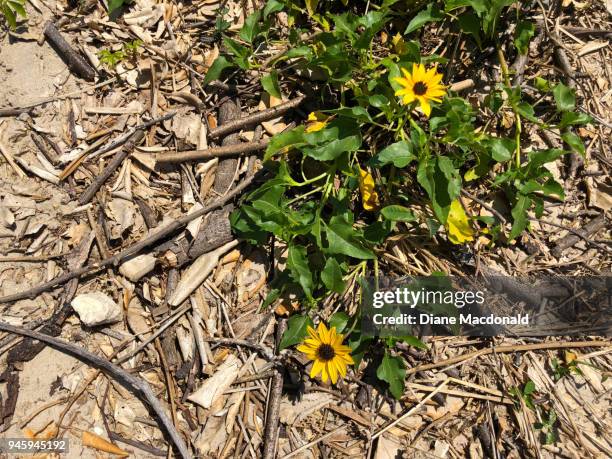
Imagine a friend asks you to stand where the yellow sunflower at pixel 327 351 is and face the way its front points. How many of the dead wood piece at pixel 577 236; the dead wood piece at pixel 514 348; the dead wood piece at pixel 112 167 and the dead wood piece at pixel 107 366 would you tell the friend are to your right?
2

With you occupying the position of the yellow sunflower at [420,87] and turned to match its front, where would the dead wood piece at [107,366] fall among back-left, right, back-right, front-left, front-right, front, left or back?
right

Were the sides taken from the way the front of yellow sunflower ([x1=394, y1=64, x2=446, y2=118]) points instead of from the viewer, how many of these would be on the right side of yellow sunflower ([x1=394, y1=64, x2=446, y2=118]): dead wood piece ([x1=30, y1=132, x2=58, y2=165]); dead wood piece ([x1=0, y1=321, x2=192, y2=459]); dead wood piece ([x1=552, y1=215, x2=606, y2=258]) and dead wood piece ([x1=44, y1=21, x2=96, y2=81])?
3

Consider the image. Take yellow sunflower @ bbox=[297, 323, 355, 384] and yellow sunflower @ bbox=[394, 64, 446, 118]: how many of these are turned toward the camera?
2

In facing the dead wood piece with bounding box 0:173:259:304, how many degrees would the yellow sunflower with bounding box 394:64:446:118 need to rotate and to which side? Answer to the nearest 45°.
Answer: approximately 90° to its right

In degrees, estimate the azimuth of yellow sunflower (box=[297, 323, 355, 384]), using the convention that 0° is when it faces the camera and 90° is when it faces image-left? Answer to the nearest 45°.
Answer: approximately 0°

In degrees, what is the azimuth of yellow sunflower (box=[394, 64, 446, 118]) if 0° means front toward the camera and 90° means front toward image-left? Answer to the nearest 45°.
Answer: approximately 0°

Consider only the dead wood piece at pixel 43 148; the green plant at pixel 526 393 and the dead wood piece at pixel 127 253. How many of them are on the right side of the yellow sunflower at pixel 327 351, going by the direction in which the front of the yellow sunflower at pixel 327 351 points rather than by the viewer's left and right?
2
